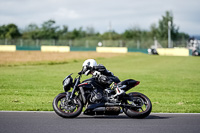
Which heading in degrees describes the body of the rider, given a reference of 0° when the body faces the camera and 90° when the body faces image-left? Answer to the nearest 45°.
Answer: approximately 90°

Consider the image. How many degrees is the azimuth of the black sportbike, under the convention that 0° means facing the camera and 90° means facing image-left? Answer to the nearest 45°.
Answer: approximately 90°
